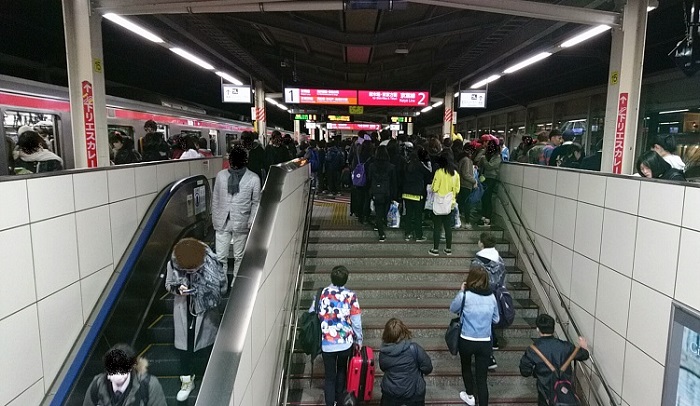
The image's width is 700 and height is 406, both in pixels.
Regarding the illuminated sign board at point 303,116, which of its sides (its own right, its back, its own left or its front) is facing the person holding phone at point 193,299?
front

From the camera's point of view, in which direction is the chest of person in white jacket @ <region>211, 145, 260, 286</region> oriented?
toward the camera

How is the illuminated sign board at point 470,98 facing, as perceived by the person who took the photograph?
facing the viewer

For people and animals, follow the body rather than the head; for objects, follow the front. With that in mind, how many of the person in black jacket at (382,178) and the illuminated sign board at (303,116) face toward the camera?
1

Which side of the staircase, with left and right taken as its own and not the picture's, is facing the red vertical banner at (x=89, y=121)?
right

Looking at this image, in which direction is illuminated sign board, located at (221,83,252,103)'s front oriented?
toward the camera

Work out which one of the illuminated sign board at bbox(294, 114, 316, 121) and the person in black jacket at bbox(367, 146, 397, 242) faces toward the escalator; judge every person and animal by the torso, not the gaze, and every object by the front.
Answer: the illuminated sign board

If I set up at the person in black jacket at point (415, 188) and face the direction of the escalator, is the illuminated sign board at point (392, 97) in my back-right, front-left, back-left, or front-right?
back-right

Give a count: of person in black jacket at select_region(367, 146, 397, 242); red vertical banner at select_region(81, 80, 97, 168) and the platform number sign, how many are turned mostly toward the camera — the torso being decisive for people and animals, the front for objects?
2

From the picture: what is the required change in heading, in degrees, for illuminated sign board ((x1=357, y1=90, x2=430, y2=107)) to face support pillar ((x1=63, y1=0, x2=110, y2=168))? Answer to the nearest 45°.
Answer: approximately 45° to its right

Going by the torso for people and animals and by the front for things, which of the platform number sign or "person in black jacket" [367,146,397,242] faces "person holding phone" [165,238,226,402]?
the platform number sign

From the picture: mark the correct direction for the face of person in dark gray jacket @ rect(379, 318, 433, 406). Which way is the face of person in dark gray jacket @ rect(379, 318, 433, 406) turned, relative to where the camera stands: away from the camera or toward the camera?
away from the camera

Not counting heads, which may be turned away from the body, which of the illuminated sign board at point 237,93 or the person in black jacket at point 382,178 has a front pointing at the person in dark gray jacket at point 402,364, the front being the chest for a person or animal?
the illuminated sign board

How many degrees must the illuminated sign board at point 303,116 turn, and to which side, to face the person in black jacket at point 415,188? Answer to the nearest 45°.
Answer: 0° — it already faces them

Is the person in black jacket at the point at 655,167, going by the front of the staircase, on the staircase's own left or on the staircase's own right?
on the staircase's own left
